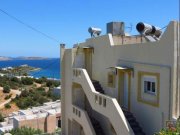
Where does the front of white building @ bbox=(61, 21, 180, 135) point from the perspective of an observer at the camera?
facing the viewer and to the left of the viewer
